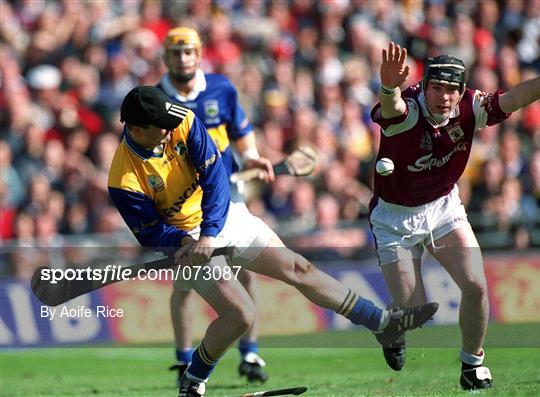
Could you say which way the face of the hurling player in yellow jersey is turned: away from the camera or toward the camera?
toward the camera

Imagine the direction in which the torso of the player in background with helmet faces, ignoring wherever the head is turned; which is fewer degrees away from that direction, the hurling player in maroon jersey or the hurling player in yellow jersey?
the hurling player in yellow jersey

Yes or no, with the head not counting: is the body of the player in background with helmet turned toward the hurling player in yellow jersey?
yes

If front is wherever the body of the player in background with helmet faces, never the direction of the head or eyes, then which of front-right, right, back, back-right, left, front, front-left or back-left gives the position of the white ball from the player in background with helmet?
front-left

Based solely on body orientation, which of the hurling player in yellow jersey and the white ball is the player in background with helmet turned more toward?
the hurling player in yellow jersey

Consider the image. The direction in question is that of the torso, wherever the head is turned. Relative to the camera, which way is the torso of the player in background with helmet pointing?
toward the camera

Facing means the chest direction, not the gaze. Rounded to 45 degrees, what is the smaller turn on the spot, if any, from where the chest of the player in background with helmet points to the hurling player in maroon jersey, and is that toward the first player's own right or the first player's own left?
approximately 45° to the first player's own left

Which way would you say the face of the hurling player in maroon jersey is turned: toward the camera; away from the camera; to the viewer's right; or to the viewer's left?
toward the camera

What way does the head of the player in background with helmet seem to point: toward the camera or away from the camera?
toward the camera
